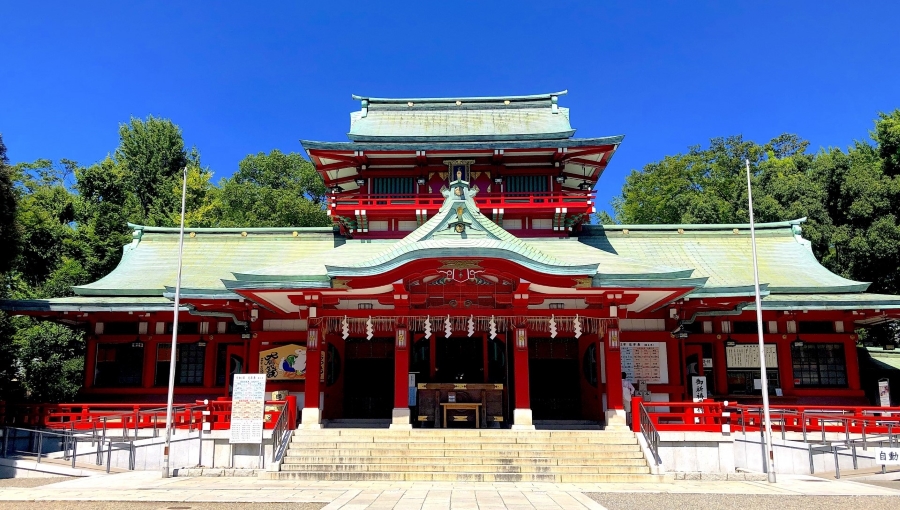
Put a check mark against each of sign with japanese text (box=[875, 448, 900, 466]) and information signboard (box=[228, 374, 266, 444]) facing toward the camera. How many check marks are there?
2

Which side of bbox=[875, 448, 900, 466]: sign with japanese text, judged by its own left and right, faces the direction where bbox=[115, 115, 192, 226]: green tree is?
right

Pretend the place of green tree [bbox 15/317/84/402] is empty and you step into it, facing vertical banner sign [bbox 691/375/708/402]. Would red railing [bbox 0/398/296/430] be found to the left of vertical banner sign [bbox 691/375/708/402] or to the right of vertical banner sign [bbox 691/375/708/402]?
right

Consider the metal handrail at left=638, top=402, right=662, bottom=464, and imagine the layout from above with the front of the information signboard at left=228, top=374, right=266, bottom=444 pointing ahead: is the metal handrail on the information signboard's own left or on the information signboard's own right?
on the information signboard's own left

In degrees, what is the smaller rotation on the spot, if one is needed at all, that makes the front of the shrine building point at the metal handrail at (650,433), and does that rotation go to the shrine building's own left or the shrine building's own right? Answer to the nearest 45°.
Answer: approximately 45° to the shrine building's own left

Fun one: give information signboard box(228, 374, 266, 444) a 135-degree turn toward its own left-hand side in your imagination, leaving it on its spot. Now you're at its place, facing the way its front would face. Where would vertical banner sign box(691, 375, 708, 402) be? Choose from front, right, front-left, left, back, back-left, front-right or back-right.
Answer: front-right

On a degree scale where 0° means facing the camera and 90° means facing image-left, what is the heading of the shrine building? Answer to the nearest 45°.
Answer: approximately 0°

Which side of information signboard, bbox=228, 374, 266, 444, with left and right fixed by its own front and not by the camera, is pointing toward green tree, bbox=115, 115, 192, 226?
back

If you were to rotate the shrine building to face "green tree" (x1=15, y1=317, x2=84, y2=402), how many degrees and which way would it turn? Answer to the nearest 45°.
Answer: approximately 135° to its right

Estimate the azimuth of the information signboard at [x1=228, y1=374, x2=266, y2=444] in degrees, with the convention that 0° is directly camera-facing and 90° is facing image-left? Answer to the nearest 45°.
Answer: approximately 0°
